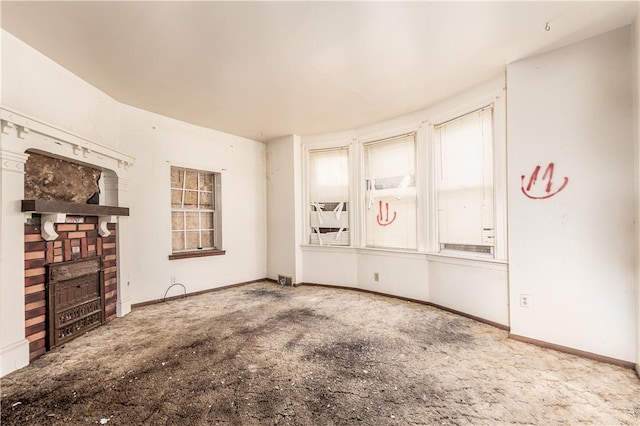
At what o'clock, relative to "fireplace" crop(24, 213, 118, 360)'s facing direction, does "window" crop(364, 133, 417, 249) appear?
The window is roughly at 11 o'clock from the fireplace.

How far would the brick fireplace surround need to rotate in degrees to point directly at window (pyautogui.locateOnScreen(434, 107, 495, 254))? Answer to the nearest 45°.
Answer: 0° — it already faces it

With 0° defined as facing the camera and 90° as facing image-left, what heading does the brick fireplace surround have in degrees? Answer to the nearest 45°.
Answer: approximately 315°

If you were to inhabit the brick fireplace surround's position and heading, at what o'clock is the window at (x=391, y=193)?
The window is roughly at 11 o'clock from the brick fireplace surround.

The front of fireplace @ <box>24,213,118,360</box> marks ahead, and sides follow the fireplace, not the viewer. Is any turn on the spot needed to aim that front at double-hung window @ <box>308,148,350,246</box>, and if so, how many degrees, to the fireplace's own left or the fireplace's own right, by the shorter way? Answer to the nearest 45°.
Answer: approximately 45° to the fireplace's own left
